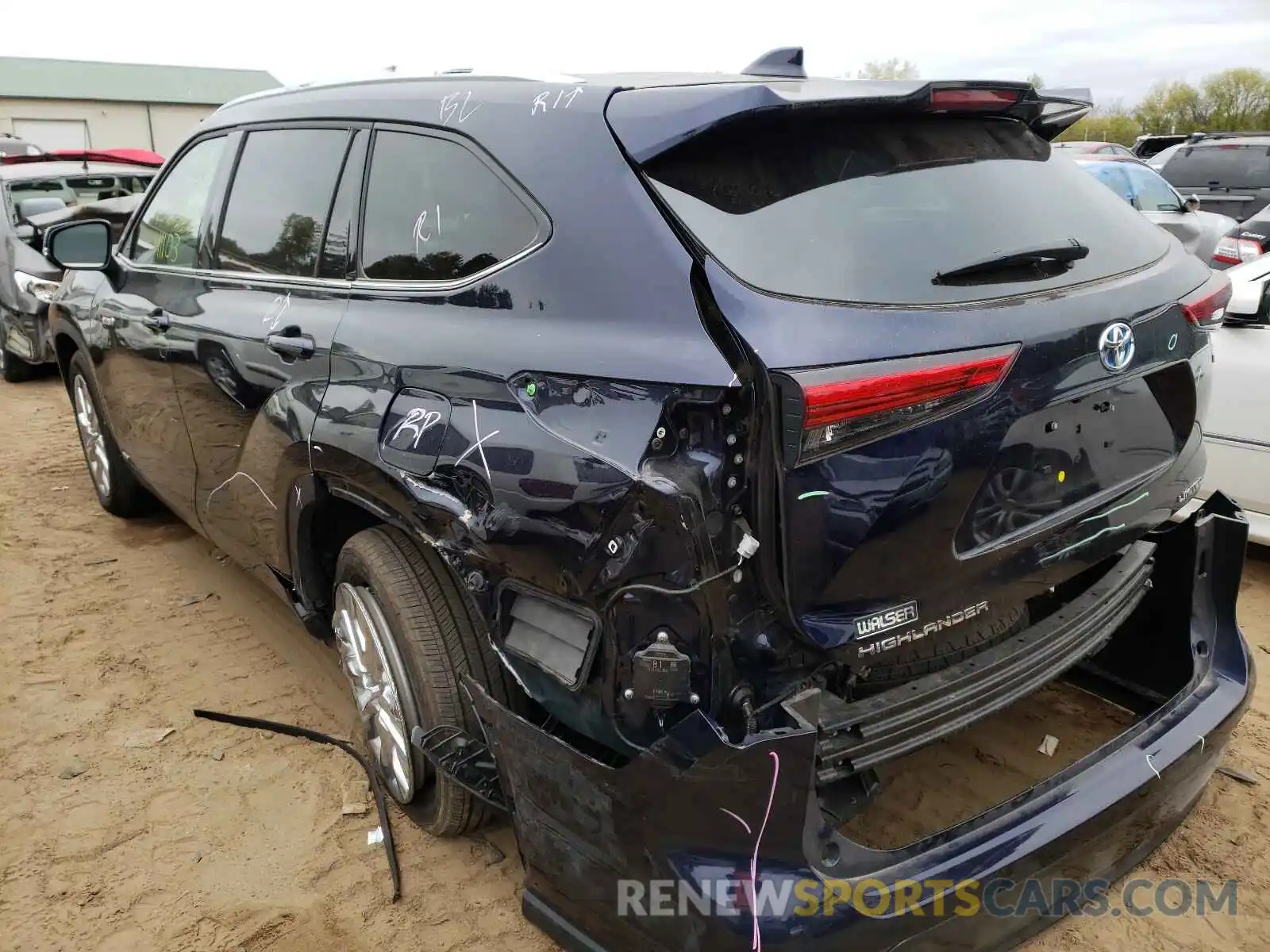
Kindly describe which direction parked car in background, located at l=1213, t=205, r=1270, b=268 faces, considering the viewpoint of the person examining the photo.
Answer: facing away from the viewer and to the right of the viewer

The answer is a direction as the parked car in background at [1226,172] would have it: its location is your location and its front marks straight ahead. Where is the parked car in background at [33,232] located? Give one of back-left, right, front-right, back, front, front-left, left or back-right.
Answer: back-left

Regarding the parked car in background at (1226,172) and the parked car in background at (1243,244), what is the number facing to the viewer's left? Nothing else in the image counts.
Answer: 0

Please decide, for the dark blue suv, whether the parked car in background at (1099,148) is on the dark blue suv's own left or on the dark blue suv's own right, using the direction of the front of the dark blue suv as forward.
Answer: on the dark blue suv's own right

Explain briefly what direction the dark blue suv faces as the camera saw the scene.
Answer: facing away from the viewer and to the left of the viewer

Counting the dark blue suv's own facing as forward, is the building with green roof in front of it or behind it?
in front

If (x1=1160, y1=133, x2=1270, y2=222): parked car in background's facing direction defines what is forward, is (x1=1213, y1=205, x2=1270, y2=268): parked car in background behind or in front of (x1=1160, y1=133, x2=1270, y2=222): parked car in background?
behind

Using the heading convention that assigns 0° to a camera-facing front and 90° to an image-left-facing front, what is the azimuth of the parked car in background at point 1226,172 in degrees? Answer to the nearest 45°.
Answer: approximately 180°

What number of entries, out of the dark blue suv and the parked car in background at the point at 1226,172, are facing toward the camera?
0

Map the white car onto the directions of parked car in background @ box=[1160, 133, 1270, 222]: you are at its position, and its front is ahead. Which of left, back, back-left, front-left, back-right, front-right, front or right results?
back
